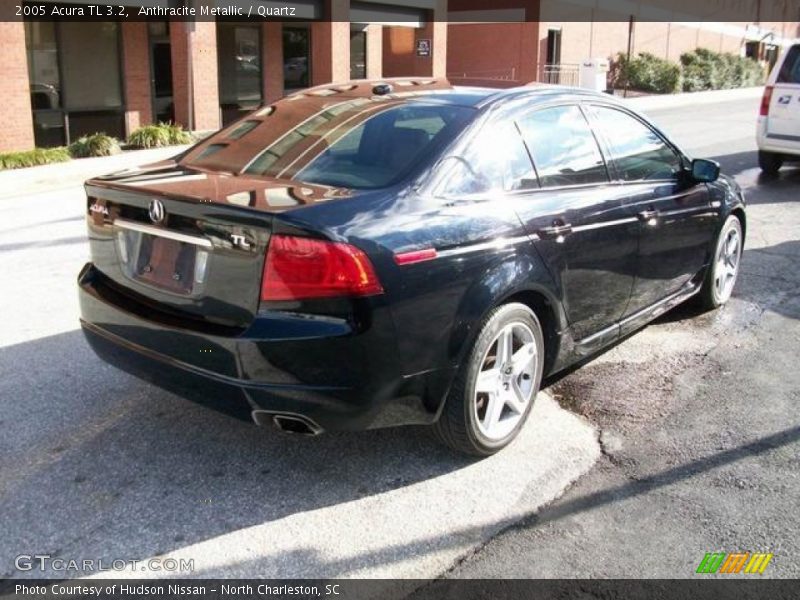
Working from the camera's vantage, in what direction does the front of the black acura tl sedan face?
facing away from the viewer and to the right of the viewer

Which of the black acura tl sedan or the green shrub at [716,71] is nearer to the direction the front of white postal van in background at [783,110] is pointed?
the green shrub

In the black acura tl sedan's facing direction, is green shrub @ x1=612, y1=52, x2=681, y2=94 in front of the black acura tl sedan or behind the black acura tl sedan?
in front

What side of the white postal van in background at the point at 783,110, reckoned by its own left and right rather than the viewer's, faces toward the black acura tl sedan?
back

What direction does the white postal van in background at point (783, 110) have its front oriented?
away from the camera

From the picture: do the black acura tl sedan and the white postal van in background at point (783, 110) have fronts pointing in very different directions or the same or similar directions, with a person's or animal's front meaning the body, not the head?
same or similar directions

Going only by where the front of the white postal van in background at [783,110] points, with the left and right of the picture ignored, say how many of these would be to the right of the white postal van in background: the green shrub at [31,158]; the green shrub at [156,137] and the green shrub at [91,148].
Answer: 0

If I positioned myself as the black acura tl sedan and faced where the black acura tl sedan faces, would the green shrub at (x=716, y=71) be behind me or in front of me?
in front

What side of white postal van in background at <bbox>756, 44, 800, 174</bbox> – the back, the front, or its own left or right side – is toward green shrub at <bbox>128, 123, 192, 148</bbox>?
left

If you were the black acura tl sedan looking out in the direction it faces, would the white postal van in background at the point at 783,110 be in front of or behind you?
in front

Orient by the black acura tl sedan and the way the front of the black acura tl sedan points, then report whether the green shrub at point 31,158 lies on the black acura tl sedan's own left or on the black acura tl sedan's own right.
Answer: on the black acura tl sedan's own left

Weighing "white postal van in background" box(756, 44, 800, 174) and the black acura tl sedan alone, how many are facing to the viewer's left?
0

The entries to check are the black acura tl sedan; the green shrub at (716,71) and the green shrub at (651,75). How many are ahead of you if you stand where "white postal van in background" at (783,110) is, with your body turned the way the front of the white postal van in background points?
2

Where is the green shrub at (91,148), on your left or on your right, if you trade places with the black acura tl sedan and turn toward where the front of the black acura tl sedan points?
on your left
